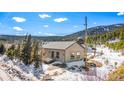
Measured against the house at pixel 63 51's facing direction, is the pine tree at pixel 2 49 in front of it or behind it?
in front

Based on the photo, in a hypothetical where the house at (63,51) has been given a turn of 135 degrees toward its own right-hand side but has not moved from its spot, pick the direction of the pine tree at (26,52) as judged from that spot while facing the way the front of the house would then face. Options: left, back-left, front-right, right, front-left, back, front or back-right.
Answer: left

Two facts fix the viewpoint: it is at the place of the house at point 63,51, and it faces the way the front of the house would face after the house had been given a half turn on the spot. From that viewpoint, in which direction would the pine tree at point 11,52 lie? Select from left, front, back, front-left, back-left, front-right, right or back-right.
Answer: back-left

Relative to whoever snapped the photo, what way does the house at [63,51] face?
facing the viewer and to the left of the viewer

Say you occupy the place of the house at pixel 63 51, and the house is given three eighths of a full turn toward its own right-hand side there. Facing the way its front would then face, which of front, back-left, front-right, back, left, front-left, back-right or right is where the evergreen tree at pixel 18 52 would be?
left

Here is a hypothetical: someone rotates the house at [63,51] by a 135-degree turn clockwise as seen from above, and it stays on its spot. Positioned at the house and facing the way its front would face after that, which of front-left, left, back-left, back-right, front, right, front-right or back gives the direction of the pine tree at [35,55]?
left
